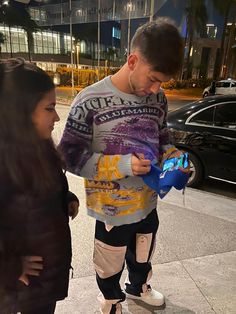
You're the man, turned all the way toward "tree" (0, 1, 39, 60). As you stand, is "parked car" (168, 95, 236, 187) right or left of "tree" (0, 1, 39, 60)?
right

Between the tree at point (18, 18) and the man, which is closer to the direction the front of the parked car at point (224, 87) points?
the tree

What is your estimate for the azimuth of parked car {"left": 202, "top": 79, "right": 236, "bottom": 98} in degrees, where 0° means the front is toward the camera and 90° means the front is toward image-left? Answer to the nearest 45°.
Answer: approximately 90°

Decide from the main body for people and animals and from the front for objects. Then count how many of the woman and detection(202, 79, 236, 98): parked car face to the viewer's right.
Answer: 1

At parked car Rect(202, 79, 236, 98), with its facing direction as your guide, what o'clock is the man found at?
The man is roughly at 9 o'clock from the parked car.

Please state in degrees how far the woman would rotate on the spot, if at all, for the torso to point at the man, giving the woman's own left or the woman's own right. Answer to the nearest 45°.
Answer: approximately 45° to the woman's own left

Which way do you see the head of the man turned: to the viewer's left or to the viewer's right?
to the viewer's right

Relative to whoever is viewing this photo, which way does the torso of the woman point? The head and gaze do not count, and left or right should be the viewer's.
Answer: facing to the right of the viewer

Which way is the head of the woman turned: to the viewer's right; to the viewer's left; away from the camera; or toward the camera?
to the viewer's right

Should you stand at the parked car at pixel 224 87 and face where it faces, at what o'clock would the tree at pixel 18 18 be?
The tree is roughly at 1 o'clock from the parked car.

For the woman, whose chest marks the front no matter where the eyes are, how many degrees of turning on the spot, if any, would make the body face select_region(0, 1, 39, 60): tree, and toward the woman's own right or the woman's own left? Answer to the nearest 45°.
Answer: approximately 90° to the woman's own left

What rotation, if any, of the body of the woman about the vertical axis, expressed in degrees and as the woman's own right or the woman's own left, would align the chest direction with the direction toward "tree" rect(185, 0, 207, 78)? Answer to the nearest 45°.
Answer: approximately 45° to the woman's own left

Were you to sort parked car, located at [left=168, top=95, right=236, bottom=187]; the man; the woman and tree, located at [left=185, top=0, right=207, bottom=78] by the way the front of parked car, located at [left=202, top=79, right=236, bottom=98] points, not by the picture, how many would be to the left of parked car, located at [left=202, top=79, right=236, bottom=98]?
3
